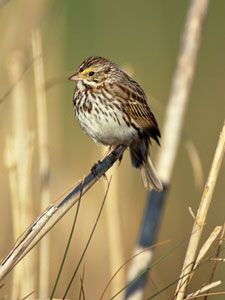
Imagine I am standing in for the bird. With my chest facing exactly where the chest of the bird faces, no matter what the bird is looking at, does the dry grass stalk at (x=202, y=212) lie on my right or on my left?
on my left

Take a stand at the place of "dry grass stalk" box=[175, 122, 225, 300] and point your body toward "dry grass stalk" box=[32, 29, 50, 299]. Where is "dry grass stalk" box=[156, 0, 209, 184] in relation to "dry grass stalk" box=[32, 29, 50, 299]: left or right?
right

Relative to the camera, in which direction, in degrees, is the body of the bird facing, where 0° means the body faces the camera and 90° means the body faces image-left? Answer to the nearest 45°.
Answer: approximately 45°

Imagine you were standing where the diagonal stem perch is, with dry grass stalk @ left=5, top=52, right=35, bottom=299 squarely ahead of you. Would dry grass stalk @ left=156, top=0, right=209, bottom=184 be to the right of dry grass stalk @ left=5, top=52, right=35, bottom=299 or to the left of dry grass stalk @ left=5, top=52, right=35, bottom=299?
right
